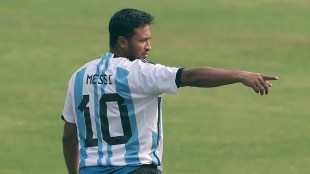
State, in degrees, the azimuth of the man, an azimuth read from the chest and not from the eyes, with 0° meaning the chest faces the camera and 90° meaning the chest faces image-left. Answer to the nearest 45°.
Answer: approximately 225°

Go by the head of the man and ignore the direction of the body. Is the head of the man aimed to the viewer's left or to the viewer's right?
to the viewer's right
